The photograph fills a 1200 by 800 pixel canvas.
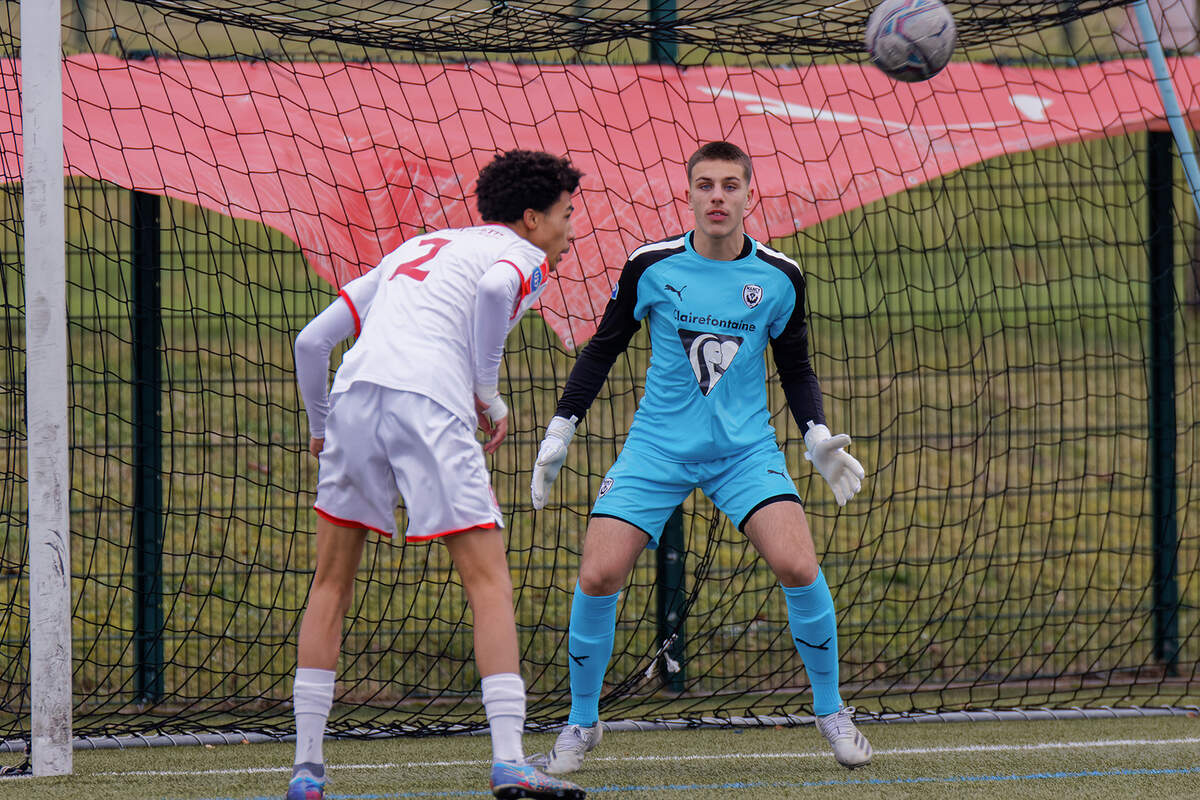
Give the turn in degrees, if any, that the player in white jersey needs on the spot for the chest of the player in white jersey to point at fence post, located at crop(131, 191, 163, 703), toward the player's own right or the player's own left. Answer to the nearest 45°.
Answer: approximately 90° to the player's own left

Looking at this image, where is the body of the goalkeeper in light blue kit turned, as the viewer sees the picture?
toward the camera

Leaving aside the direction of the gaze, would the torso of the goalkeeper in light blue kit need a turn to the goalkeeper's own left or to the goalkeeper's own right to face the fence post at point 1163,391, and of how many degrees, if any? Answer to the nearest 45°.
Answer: approximately 135° to the goalkeeper's own left

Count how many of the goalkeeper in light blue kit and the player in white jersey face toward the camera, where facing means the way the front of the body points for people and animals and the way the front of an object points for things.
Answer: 1

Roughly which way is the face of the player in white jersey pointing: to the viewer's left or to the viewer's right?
to the viewer's right

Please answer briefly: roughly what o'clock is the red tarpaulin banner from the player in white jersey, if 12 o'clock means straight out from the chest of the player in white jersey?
The red tarpaulin banner is roughly at 11 o'clock from the player in white jersey.

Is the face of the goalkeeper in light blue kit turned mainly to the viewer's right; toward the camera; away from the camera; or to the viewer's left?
toward the camera

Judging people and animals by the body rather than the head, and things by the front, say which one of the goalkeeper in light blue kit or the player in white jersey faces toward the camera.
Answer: the goalkeeper in light blue kit

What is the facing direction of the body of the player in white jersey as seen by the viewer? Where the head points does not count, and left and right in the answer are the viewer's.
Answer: facing away from the viewer and to the right of the viewer
